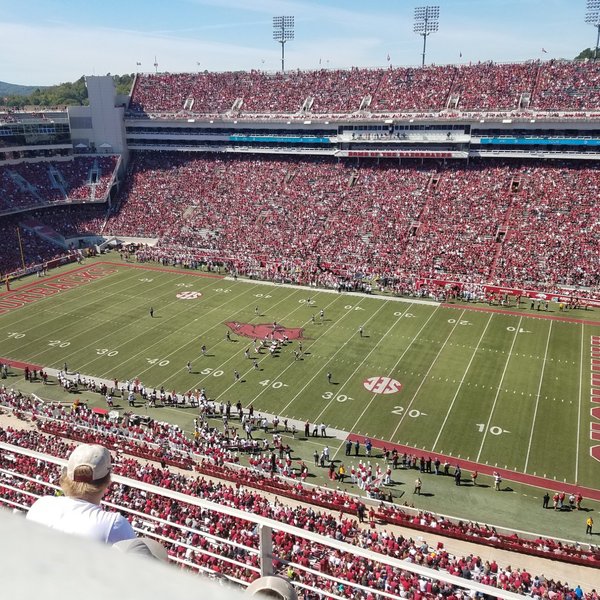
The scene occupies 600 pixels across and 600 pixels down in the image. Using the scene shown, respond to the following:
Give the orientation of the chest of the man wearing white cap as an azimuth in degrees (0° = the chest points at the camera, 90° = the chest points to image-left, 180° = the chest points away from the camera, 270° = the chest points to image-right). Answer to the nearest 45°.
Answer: approximately 180°

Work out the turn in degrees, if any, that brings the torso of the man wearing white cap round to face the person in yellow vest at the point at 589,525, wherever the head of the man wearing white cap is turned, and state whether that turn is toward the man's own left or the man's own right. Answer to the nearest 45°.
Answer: approximately 45° to the man's own right

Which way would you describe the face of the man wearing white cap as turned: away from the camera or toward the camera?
away from the camera
